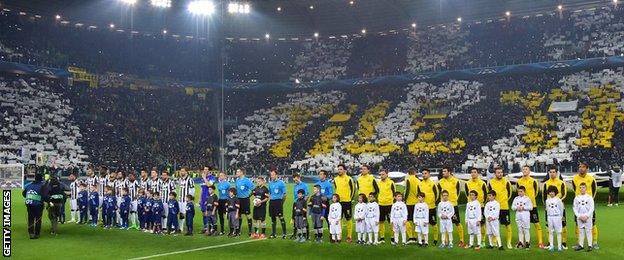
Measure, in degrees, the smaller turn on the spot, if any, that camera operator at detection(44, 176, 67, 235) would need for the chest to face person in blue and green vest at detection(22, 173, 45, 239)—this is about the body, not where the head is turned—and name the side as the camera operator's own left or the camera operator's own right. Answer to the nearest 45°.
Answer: approximately 135° to the camera operator's own left

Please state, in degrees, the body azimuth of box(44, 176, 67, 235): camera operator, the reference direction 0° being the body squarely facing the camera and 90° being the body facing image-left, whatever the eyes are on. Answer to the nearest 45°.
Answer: approximately 180°
